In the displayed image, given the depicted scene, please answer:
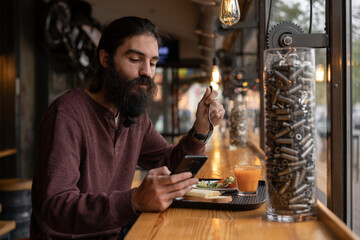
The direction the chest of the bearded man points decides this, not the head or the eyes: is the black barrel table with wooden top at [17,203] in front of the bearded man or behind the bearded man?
behind

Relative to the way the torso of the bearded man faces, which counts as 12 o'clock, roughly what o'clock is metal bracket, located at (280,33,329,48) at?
The metal bracket is roughly at 11 o'clock from the bearded man.

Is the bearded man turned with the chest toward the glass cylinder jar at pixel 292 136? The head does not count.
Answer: yes

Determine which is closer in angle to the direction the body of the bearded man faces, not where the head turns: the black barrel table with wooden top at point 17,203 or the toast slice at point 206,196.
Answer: the toast slice

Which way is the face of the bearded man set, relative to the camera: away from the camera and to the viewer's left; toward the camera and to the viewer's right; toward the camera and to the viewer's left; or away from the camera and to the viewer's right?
toward the camera and to the viewer's right

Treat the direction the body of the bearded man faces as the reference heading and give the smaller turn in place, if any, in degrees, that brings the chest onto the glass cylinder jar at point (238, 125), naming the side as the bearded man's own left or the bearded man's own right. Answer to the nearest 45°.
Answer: approximately 90° to the bearded man's own left

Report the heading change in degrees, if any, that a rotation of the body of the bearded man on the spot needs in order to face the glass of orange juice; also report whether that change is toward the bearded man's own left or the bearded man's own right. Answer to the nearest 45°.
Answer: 0° — they already face it

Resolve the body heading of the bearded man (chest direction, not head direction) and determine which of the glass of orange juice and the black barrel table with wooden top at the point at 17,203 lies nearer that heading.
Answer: the glass of orange juice
